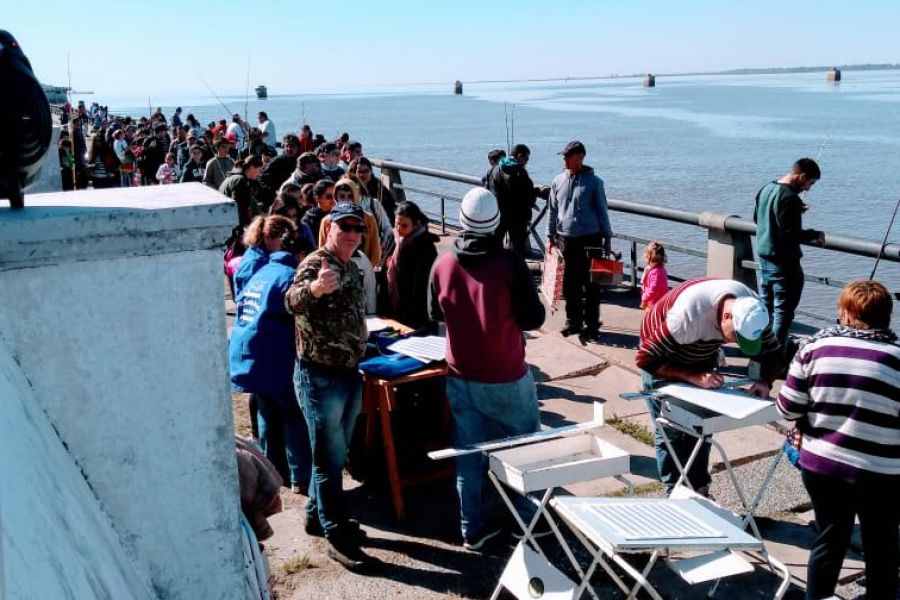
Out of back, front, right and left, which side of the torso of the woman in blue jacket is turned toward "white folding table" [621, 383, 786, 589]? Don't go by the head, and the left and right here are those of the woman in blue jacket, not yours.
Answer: right

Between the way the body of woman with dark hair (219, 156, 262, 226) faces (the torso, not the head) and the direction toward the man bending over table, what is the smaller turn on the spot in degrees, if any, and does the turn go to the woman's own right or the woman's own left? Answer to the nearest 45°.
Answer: approximately 90° to the woman's own right

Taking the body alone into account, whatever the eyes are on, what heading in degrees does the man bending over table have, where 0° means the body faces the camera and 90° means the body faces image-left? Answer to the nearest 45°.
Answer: approximately 315°

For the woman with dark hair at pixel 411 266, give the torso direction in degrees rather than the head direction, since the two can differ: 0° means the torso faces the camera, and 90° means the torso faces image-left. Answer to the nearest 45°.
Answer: approximately 45°

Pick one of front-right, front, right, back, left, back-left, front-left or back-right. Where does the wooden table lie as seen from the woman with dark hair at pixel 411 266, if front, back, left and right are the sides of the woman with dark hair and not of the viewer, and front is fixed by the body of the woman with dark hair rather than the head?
front-left

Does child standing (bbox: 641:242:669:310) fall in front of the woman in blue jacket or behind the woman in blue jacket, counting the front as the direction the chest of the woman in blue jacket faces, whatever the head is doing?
in front

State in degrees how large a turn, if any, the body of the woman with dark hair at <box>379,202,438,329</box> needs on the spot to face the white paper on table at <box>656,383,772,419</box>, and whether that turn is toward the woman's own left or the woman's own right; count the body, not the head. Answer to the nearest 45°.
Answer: approximately 90° to the woman's own left

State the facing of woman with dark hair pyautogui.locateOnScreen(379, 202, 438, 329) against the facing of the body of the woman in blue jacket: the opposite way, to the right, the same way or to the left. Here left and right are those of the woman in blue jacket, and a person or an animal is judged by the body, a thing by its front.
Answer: the opposite way
